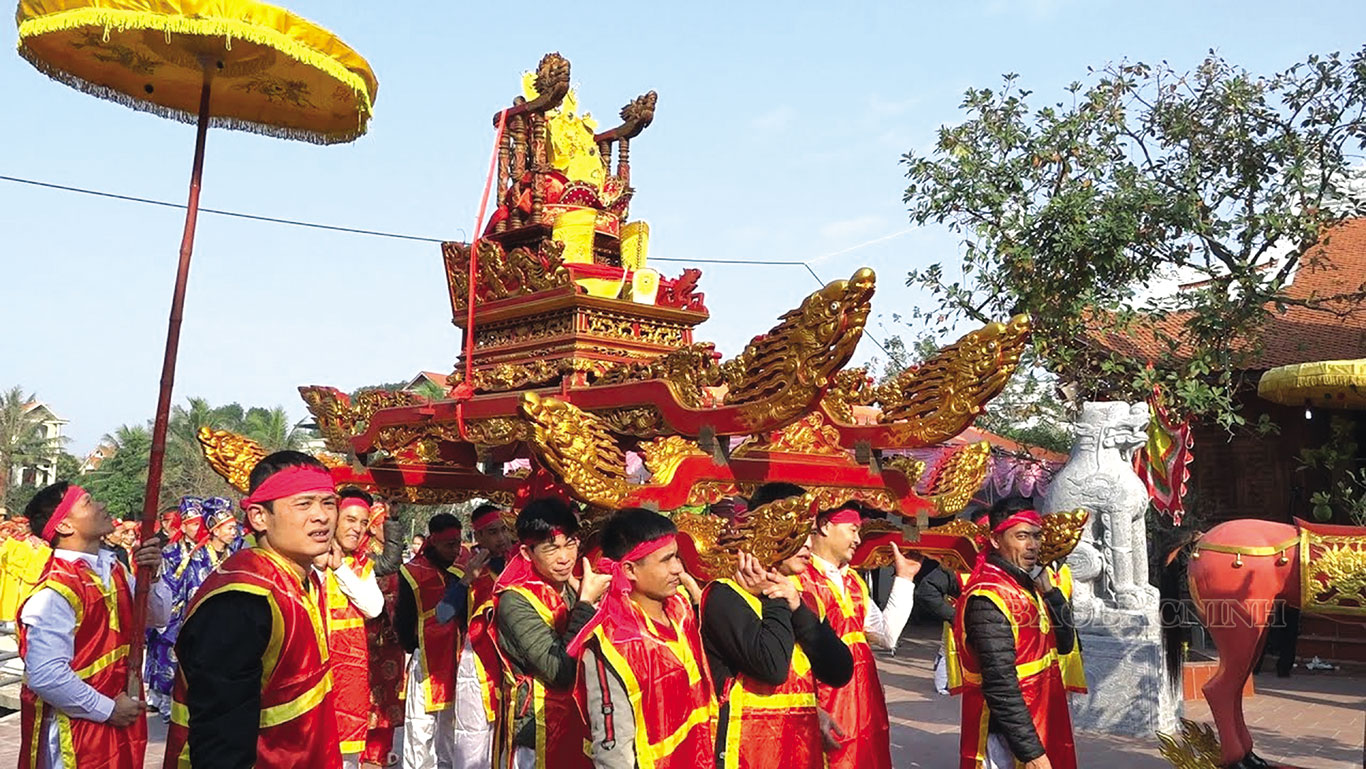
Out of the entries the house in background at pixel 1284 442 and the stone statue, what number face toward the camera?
1

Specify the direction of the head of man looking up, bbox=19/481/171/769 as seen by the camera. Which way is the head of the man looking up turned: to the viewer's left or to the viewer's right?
to the viewer's right

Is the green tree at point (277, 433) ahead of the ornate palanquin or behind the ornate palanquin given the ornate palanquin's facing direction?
behind

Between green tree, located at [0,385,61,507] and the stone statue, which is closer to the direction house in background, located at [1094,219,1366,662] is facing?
the stone statue
